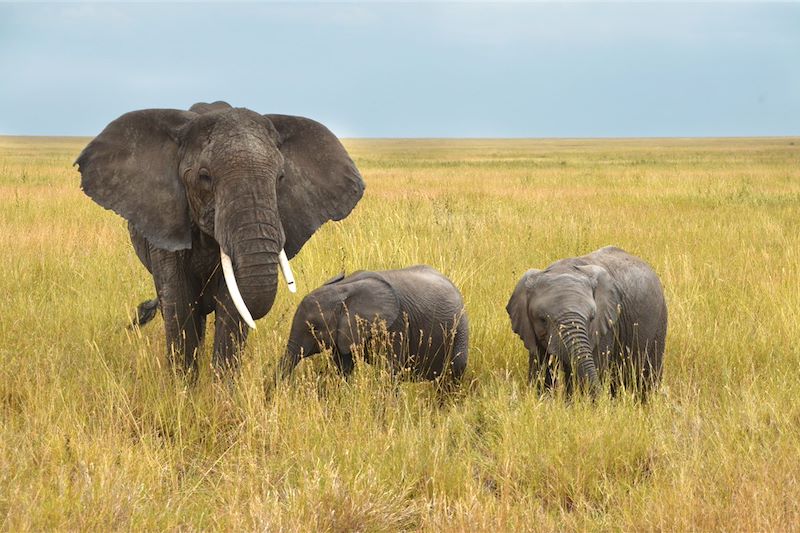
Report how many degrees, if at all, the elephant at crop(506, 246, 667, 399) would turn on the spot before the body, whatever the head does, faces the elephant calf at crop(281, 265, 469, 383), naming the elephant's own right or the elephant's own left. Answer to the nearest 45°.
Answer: approximately 45° to the elephant's own right

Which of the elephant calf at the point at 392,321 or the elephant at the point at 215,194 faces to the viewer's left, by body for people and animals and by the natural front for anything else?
the elephant calf

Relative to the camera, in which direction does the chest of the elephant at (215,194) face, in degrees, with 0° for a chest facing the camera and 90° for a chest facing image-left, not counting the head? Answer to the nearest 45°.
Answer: approximately 315°

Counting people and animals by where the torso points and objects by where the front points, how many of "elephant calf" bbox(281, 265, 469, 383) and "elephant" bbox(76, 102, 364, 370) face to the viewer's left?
1

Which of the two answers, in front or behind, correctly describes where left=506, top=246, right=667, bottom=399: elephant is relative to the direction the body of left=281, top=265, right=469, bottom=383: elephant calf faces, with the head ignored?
behind

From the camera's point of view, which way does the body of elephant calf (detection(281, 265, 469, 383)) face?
to the viewer's left

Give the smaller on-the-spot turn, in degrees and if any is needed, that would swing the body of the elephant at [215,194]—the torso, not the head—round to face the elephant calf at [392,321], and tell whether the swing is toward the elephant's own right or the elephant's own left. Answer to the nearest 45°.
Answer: approximately 45° to the elephant's own left

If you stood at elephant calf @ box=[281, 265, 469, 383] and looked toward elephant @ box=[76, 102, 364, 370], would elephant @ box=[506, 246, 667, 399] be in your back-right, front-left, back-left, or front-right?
back-left

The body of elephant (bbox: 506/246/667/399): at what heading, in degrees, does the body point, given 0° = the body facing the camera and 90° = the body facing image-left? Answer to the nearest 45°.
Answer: approximately 45°
